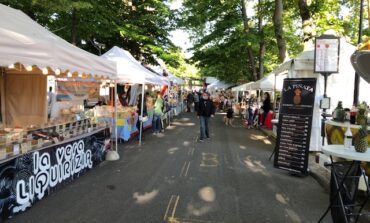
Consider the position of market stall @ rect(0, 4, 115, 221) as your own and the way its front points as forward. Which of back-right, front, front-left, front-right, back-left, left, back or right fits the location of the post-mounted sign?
front-left

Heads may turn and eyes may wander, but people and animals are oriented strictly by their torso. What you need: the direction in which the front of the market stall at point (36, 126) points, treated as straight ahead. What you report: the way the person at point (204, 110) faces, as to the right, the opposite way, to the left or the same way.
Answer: to the right

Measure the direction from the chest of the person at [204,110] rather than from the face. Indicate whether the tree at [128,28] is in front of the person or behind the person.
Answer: behind

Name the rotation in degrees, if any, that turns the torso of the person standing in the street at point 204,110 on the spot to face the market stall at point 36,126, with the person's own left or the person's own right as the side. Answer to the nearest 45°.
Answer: approximately 45° to the person's own right

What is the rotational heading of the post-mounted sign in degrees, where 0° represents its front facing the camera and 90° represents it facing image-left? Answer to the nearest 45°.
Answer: approximately 0°

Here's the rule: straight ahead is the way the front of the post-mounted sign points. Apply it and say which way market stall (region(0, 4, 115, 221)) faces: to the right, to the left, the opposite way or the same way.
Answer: to the left

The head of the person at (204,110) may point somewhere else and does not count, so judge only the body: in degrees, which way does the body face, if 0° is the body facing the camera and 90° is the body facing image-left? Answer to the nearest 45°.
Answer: approximately 0°

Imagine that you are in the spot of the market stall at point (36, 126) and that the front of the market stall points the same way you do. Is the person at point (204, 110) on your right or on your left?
on your left

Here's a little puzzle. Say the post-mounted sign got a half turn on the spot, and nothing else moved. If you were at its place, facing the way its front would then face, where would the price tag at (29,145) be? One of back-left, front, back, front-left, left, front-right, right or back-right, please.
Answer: back-left

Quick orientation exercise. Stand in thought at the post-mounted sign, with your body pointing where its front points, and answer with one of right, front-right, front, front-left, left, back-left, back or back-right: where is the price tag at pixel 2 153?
front-right

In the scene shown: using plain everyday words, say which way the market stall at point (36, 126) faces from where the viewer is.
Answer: facing the viewer and to the right of the viewer

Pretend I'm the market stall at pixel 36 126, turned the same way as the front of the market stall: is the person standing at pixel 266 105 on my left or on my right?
on my left

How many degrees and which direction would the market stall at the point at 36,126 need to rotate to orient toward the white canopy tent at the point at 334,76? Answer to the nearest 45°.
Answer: approximately 45° to its left

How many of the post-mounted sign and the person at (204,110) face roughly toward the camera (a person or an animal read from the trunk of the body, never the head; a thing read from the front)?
2
